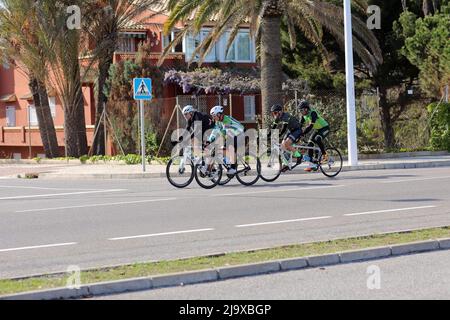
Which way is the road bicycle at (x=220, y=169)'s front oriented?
to the viewer's left

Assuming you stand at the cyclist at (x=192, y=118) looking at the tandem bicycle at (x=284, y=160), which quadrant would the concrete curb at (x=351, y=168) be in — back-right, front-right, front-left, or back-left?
front-left

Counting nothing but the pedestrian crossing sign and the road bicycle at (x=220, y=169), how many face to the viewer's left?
1

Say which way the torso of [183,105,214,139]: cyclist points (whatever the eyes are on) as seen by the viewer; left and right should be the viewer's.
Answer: facing to the left of the viewer

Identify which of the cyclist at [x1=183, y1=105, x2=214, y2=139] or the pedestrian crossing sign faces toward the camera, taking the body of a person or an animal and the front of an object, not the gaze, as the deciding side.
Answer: the pedestrian crossing sign

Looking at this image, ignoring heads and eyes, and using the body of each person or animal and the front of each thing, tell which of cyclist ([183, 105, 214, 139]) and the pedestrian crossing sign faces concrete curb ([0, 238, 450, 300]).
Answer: the pedestrian crossing sign

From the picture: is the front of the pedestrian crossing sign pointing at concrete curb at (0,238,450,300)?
yes

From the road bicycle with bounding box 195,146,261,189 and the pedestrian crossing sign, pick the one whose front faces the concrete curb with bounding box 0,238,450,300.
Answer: the pedestrian crossing sign

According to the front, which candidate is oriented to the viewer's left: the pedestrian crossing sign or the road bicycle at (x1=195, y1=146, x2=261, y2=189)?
the road bicycle

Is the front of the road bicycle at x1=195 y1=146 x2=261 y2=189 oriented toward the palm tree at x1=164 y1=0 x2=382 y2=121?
no

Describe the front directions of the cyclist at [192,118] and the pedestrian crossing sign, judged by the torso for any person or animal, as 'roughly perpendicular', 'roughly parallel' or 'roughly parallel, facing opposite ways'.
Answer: roughly perpendicular

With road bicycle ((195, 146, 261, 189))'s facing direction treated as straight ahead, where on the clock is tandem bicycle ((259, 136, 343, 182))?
tandem bicycle ((259, 136, 343, 182)) is roughly at 5 o'clock from road bicycle ((195, 146, 261, 189)).

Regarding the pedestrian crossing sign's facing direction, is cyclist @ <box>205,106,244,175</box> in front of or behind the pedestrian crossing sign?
in front

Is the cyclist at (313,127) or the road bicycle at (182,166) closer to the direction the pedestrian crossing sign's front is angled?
the road bicycle

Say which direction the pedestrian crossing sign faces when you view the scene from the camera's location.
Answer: facing the viewer

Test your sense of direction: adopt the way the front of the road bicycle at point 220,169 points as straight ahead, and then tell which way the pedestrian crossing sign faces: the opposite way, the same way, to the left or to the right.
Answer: to the left

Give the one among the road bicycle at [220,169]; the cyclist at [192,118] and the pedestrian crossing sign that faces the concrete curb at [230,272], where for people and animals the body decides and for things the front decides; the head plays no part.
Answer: the pedestrian crossing sign

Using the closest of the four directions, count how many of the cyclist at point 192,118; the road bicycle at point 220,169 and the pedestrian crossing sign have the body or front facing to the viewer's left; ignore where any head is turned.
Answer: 2
